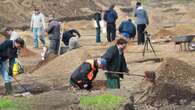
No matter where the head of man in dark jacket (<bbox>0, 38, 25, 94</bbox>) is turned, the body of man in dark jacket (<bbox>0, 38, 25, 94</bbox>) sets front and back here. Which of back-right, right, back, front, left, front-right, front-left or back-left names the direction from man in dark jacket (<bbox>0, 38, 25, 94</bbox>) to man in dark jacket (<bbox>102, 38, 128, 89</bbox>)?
front-right

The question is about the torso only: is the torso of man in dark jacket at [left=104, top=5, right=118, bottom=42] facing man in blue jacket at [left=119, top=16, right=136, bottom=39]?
no

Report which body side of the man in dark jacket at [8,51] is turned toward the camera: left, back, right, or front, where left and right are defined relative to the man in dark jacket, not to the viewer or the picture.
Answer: right

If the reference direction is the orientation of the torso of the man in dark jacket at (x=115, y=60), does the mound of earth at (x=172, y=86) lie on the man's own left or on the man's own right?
on the man's own left

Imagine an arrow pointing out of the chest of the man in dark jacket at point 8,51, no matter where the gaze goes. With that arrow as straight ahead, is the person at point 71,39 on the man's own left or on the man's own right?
on the man's own left

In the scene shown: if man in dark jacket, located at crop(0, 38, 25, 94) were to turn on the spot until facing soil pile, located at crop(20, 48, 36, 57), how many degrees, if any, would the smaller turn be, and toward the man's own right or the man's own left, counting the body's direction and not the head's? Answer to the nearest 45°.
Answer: approximately 90° to the man's own left
